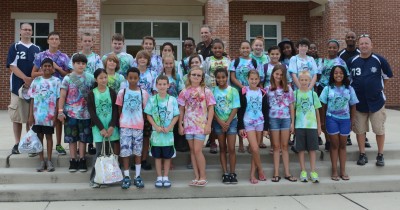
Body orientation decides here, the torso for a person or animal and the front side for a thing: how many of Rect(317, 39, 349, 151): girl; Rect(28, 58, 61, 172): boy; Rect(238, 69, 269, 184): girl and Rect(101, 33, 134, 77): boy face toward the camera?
4

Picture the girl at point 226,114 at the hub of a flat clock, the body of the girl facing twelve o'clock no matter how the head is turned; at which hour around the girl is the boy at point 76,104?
The boy is roughly at 3 o'clock from the girl.

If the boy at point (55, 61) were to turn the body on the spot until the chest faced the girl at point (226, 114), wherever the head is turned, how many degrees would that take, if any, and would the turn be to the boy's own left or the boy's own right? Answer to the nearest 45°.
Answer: approximately 45° to the boy's own left

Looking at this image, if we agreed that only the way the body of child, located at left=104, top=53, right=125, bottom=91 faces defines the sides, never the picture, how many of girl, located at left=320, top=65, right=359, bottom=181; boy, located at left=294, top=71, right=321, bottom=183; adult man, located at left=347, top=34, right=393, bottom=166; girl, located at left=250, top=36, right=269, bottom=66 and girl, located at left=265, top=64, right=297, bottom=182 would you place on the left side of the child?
5

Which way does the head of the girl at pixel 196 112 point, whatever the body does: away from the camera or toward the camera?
toward the camera

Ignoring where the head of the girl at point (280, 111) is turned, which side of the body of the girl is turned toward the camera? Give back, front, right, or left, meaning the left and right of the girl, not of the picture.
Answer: front

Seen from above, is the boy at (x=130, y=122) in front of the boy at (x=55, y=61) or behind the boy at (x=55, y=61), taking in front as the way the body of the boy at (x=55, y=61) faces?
in front

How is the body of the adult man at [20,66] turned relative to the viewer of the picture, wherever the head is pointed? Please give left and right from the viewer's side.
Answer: facing the viewer and to the right of the viewer

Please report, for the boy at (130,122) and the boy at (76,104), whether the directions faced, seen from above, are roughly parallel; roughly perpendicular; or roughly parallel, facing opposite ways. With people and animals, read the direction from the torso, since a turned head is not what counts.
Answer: roughly parallel

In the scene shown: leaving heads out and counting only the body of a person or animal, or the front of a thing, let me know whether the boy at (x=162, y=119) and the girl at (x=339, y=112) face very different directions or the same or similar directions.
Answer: same or similar directions

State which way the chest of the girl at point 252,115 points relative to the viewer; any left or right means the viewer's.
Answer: facing the viewer

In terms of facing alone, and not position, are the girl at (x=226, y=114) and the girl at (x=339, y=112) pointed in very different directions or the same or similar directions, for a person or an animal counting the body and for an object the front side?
same or similar directions

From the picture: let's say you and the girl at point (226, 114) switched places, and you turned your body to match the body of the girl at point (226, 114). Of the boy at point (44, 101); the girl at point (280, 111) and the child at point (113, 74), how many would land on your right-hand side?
2

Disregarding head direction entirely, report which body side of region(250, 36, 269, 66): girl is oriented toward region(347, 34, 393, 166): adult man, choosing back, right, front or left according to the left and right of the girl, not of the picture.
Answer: left

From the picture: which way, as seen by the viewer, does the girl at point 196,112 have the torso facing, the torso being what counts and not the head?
toward the camera

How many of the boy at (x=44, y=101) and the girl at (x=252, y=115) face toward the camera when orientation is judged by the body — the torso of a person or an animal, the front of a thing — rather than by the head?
2

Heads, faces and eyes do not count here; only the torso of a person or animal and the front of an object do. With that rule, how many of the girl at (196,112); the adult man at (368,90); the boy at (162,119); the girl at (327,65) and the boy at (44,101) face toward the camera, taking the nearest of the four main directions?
5

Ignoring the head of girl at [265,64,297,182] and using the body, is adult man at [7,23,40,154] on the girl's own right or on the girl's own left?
on the girl's own right
